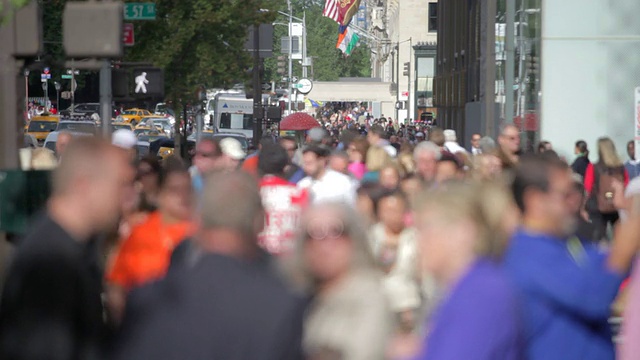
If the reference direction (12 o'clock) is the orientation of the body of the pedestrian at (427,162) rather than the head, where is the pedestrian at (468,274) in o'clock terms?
the pedestrian at (468,274) is roughly at 12 o'clock from the pedestrian at (427,162).

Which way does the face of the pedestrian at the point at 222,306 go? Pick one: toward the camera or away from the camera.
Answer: away from the camera

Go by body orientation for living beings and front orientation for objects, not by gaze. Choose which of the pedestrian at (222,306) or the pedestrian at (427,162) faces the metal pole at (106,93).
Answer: the pedestrian at (222,306)

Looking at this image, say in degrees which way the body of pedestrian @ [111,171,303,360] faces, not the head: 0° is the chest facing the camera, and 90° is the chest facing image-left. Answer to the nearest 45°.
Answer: approximately 180°

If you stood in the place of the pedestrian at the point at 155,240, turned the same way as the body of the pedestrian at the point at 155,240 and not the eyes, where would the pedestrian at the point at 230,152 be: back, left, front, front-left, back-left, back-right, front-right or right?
back-left

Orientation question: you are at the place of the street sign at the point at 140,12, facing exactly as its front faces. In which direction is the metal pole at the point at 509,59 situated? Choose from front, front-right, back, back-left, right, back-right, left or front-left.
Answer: back-left

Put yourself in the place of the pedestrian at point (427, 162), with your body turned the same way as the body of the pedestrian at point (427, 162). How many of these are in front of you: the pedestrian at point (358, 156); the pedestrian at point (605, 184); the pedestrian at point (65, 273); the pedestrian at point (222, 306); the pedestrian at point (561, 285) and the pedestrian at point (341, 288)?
4

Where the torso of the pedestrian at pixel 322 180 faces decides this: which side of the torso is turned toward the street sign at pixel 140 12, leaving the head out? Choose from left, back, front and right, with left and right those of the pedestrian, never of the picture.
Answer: right

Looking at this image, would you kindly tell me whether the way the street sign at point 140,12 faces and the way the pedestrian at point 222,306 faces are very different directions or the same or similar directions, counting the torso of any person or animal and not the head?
very different directions
